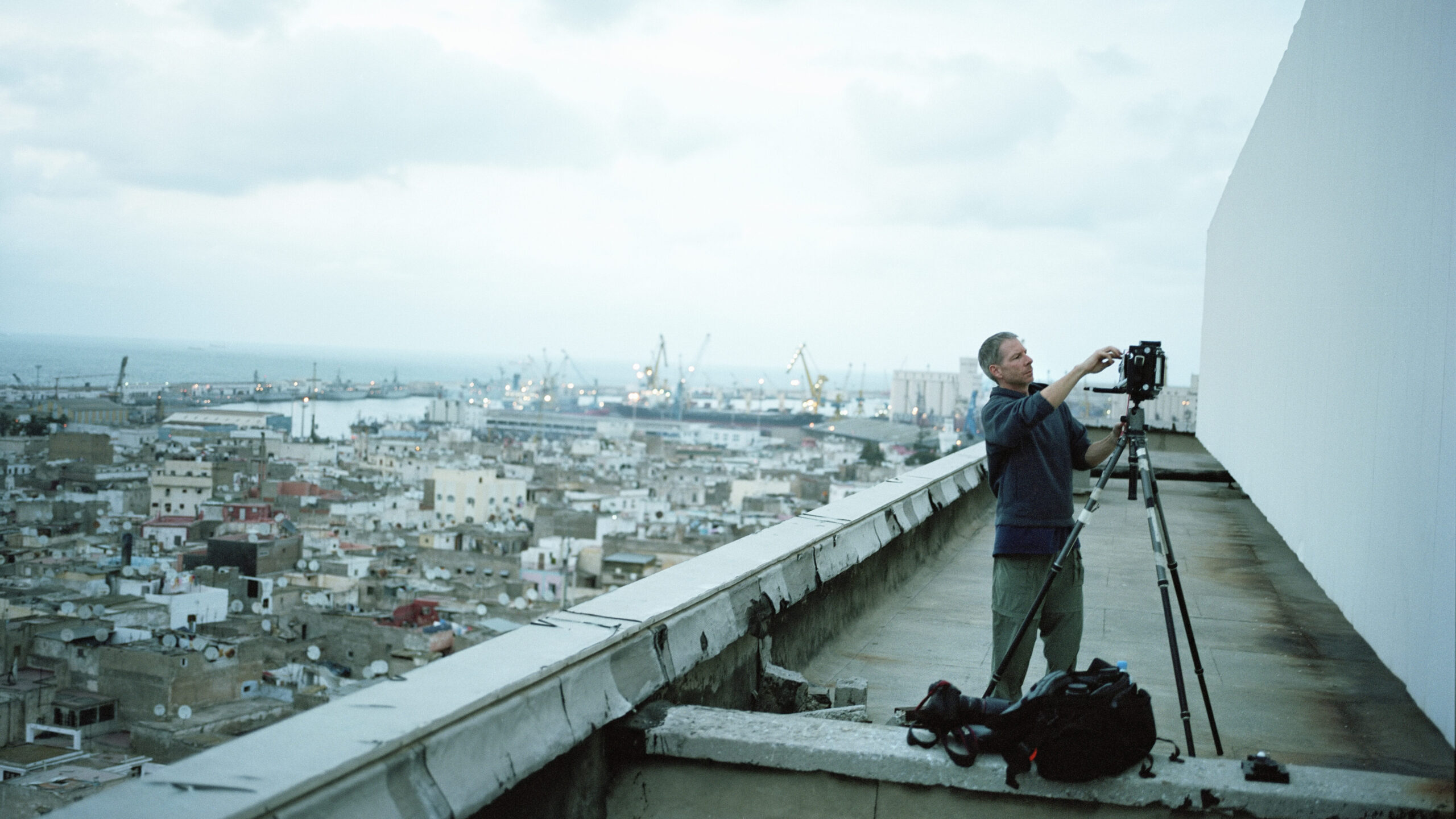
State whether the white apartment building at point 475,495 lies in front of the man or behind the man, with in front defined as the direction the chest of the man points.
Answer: behind

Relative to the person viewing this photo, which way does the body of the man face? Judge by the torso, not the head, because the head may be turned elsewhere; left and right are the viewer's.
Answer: facing the viewer and to the right of the viewer

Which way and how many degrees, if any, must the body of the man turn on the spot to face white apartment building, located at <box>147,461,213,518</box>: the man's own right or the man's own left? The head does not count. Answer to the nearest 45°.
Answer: approximately 180°

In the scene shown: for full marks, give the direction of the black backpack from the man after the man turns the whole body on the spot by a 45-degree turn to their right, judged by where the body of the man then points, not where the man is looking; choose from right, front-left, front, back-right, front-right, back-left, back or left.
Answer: front
